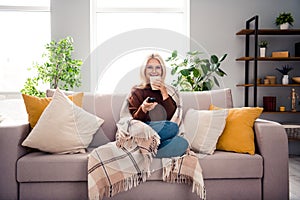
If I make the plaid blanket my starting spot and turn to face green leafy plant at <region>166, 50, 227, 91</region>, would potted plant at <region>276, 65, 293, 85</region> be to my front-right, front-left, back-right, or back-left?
front-right

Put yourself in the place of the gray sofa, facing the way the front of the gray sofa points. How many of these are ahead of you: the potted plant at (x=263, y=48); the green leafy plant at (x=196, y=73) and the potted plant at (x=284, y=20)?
0

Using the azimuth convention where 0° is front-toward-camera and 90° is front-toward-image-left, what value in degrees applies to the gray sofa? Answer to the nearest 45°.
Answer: approximately 0°

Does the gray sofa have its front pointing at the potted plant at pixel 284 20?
no

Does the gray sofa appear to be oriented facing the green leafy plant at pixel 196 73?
no

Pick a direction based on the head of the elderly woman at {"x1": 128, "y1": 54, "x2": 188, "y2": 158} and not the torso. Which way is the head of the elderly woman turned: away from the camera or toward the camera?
toward the camera

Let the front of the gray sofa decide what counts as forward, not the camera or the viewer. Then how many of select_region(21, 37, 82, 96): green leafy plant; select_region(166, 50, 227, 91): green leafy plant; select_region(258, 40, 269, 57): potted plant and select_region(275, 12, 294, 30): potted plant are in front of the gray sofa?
0

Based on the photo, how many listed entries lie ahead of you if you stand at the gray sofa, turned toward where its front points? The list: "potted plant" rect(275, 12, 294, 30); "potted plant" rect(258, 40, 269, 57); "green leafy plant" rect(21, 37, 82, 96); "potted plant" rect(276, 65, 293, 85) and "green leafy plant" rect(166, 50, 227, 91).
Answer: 0

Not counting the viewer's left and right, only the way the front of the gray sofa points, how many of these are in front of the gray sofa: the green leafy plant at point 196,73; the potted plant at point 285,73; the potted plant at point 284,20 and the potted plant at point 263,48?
0

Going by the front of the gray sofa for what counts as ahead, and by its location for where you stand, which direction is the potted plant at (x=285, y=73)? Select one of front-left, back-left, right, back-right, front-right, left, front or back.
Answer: back-left
